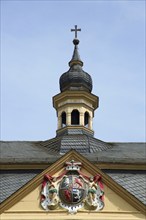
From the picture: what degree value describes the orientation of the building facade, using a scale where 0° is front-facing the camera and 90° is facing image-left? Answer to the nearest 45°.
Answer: approximately 0°
